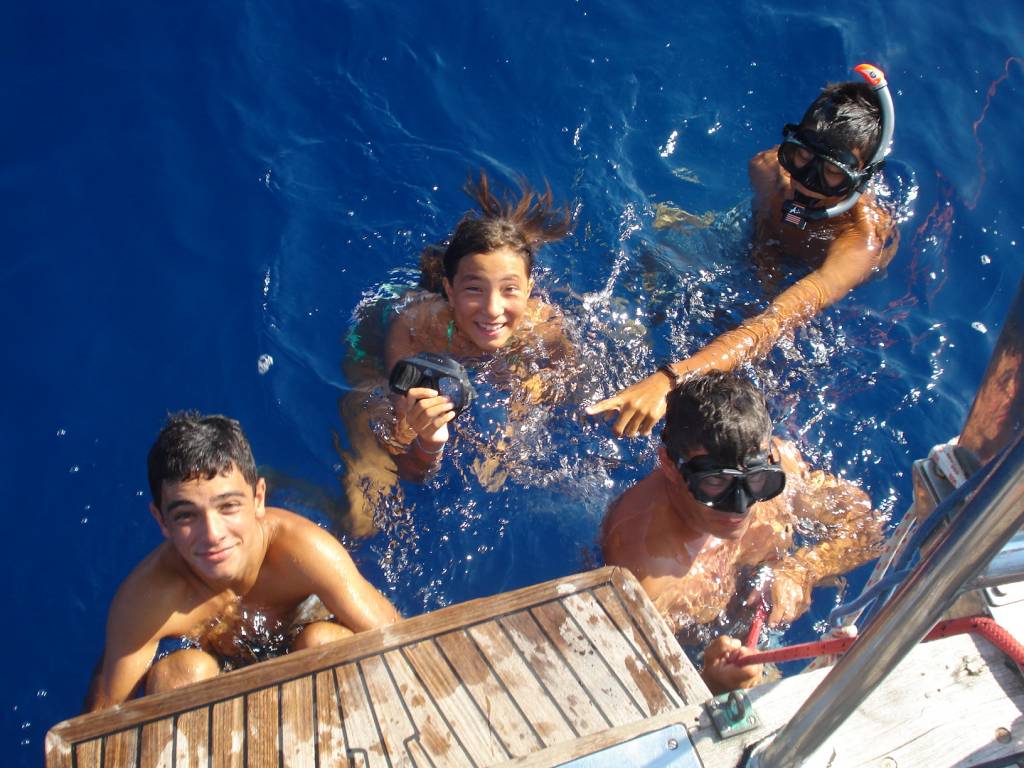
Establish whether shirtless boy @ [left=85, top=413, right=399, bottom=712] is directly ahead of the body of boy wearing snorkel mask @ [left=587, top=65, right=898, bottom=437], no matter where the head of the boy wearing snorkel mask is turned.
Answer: yes

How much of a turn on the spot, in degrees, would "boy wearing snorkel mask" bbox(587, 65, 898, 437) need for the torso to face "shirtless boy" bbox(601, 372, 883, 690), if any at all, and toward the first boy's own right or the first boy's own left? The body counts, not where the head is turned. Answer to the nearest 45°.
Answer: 0° — they already face them

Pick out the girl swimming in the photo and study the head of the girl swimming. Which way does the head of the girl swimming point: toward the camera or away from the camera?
toward the camera

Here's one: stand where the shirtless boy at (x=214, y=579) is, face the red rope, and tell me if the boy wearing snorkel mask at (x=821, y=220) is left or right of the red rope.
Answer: left

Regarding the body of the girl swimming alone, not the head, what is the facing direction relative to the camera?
toward the camera

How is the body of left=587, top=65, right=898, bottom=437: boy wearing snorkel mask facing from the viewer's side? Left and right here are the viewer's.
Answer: facing the viewer and to the left of the viewer

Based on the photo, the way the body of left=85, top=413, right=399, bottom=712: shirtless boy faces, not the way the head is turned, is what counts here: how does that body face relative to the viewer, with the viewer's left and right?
facing the viewer

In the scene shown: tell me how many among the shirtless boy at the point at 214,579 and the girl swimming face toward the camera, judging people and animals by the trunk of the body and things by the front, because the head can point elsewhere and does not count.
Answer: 2

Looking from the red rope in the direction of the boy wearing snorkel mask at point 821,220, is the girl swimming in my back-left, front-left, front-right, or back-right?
front-left

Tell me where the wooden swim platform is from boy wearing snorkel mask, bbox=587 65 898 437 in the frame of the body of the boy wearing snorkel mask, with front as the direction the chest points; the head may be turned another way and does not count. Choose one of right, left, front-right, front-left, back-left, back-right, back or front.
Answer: front
